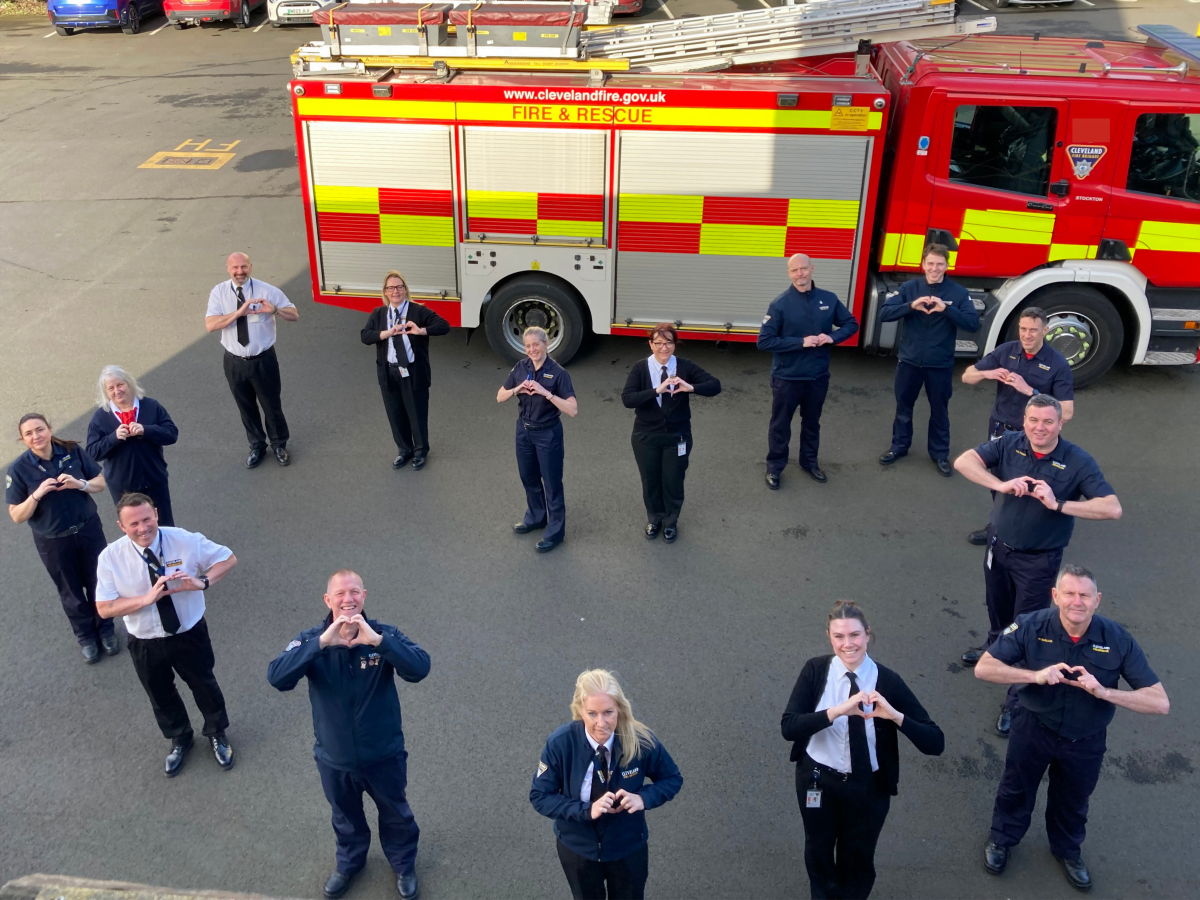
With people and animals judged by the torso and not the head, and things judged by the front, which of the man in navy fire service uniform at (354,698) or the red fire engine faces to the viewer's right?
the red fire engine

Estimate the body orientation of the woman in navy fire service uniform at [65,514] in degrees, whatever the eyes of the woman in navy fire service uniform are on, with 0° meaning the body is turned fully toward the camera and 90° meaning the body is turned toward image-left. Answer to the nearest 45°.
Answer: approximately 0°

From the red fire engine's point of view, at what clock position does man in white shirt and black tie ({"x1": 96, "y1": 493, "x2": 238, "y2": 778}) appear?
The man in white shirt and black tie is roughly at 4 o'clock from the red fire engine.

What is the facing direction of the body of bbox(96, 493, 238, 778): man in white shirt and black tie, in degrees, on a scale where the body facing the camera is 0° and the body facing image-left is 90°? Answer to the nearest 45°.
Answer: approximately 0°

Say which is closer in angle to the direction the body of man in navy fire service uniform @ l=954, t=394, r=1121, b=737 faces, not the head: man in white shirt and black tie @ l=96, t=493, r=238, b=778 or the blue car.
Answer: the man in white shirt and black tie

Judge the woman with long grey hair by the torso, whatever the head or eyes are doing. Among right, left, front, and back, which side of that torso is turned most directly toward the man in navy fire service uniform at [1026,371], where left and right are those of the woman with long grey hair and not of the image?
left

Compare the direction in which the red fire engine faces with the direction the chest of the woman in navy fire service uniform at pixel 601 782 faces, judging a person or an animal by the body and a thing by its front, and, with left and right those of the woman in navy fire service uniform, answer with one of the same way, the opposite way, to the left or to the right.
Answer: to the left

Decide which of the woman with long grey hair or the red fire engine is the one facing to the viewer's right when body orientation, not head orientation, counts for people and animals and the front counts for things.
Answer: the red fire engine

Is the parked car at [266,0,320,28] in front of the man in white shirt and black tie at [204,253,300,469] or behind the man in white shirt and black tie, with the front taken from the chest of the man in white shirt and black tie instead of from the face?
behind
